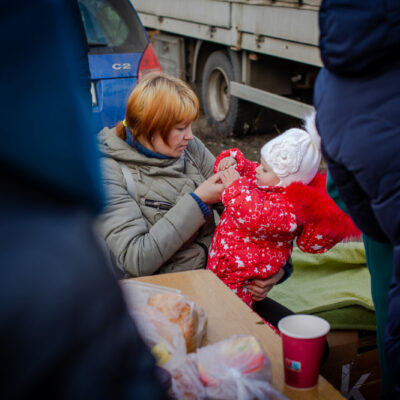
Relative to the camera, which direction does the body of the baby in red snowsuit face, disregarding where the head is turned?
to the viewer's left

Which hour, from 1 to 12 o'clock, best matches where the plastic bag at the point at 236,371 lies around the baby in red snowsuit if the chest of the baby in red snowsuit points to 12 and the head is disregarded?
The plastic bag is roughly at 9 o'clock from the baby in red snowsuit.

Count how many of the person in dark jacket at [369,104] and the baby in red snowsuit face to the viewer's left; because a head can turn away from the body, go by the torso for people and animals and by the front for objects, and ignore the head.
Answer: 1

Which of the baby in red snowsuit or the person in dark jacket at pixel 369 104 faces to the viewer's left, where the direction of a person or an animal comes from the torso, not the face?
the baby in red snowsuit

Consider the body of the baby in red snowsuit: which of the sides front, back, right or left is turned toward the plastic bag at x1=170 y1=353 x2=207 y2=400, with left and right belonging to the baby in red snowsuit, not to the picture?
left
